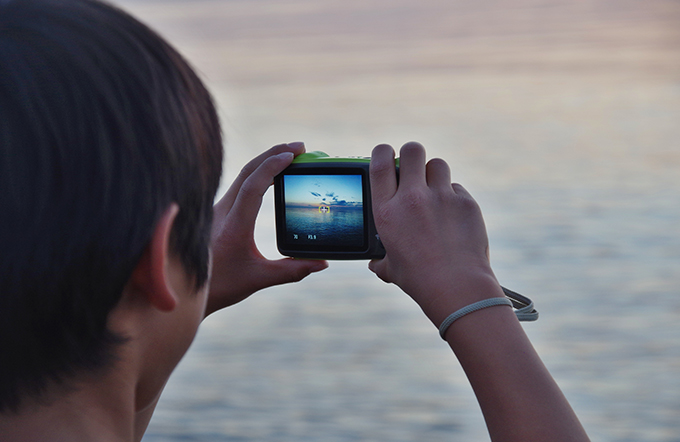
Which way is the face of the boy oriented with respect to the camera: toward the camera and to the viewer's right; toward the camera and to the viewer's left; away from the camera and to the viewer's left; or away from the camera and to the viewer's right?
away from the camera and to the viewer's right

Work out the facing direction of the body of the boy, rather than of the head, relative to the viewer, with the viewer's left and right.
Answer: facing away from the viewer and to the right of the viewer
